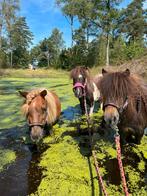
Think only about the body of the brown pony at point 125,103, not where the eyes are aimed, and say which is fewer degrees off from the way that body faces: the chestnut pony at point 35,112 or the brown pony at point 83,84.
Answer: the chestnut pony

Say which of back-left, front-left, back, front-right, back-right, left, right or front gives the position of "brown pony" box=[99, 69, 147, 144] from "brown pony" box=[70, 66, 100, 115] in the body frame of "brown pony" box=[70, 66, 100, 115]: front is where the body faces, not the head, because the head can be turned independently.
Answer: front-left

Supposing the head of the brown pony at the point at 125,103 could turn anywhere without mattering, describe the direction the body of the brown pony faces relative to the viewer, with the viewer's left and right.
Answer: facing the viewer and to the left of the viewer

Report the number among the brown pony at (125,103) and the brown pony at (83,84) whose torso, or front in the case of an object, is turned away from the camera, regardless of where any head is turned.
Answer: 0

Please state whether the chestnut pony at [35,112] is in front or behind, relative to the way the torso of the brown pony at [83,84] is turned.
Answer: in front

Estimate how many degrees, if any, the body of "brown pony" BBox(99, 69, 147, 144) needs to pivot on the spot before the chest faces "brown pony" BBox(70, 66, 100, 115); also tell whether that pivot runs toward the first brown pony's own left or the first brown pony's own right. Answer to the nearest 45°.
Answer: approximately 135° to the first brown pony's own right

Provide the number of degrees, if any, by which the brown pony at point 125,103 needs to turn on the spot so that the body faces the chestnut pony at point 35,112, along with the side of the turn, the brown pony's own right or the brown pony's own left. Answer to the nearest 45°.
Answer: approximately 45° to the brown pony's own right
